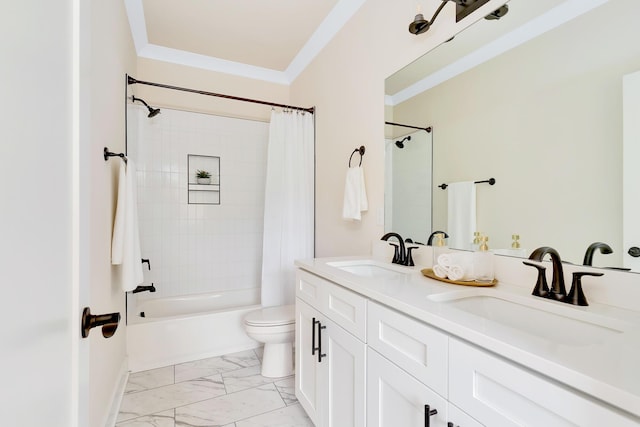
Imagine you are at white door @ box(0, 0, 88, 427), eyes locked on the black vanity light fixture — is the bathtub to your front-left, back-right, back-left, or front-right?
front-left

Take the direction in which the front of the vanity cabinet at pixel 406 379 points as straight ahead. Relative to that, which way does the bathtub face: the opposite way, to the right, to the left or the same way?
to the left

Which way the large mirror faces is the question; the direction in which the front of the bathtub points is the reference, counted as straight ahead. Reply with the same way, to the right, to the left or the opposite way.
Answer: to the right

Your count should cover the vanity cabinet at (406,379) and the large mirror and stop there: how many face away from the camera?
0

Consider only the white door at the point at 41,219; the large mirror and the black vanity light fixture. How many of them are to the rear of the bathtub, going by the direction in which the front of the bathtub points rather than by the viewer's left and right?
0

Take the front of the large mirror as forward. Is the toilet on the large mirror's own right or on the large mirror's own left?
on the large mirror's own right

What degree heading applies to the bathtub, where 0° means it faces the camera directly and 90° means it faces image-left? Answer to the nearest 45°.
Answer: approximately 0°

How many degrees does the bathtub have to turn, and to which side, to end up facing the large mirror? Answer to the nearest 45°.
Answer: approximately 45° to its left

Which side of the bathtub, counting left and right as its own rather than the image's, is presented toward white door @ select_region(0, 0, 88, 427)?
front

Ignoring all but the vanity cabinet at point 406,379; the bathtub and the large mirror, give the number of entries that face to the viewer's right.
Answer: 0

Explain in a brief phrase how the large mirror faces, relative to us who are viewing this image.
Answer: facing the viewer and to the left of the viewer

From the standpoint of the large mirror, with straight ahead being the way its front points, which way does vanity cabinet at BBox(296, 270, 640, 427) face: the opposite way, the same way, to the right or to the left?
the same way

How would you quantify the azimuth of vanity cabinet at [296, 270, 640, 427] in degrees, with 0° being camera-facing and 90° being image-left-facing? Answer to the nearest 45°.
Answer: approximately 45°

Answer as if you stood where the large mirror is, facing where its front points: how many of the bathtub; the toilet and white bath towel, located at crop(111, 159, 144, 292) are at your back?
0
